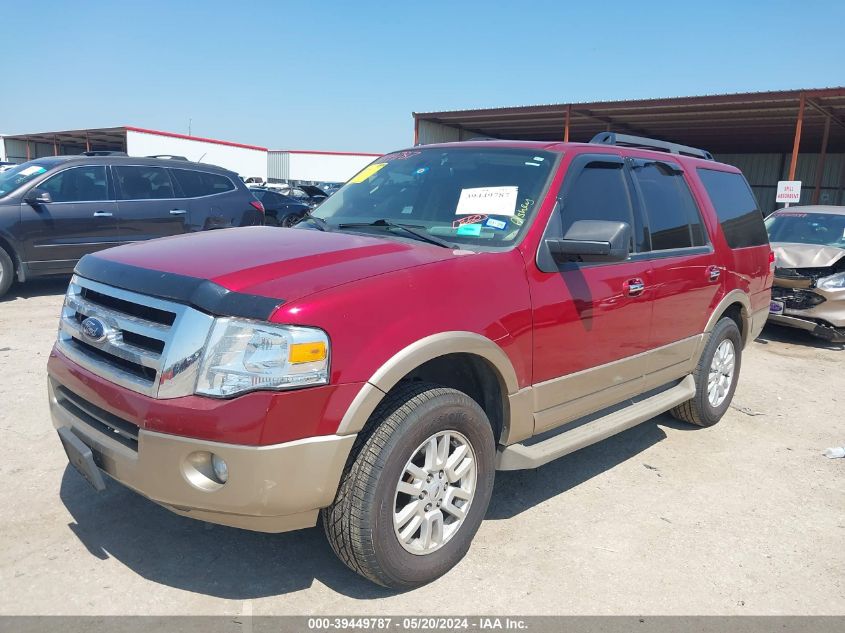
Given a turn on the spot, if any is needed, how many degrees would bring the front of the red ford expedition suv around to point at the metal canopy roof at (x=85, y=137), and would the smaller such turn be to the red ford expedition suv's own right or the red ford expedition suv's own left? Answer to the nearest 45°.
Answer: approximately 90° to the red ford expedition suv's own right

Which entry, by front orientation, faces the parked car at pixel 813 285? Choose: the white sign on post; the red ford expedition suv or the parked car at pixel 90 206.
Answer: the white sign on post

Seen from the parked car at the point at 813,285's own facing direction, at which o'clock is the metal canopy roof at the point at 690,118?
The metal canopy roof is roughly at 4 o'clock from the parked car.

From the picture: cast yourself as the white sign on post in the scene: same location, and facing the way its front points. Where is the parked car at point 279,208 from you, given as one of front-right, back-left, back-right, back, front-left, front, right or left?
right

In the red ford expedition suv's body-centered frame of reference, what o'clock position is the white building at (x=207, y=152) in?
The white building is roughly at 4 o'clock from the red ford expedition suv.

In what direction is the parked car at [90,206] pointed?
to the viewer's left

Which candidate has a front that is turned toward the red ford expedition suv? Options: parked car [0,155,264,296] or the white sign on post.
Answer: the white sign on post

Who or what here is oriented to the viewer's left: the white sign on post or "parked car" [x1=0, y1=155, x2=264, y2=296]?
the parked car

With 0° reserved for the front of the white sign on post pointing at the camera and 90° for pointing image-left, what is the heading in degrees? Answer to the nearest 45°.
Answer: approximately 0°

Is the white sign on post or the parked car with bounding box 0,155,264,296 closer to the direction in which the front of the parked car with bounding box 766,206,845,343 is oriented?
the parked car

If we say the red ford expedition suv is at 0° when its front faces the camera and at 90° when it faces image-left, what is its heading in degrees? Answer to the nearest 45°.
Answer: approximately 45°

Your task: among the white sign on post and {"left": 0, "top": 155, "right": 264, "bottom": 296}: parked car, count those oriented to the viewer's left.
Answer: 1

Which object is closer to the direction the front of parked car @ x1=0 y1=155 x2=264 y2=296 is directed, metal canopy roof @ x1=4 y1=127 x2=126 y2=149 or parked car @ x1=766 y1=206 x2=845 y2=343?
the metal canopy roof

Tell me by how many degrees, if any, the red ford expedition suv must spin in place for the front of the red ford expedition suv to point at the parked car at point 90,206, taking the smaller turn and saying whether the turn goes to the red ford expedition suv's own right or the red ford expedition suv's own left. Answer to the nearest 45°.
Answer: approximately 90° to the red ford expedition suv's own right

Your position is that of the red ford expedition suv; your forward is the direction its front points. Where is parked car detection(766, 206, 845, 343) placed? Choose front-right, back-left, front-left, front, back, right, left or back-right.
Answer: back
